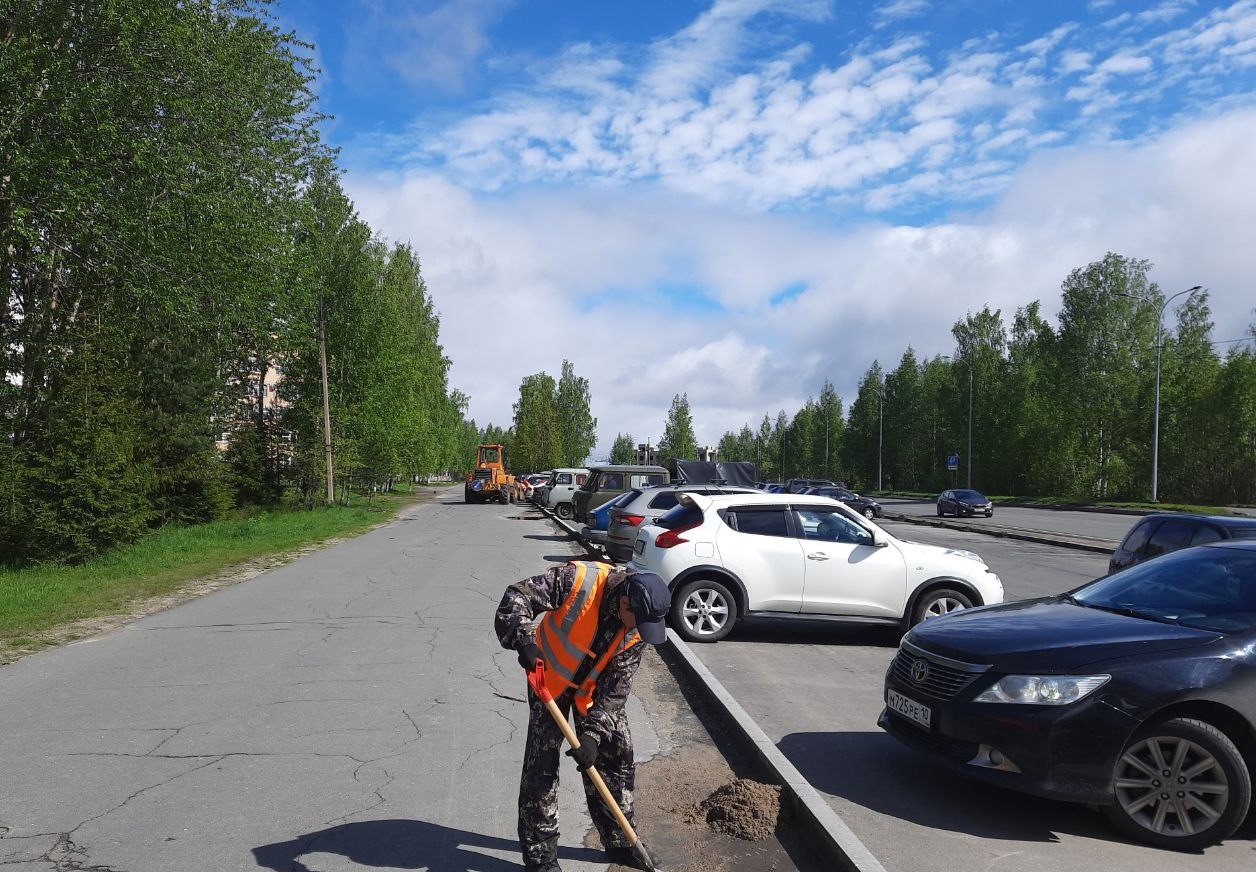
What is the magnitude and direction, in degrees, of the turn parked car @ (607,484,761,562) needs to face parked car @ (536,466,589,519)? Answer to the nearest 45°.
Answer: approximately 45° to its left

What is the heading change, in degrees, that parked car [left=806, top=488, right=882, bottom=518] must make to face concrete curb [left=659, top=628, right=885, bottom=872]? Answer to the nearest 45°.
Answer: approximately 90° to its right

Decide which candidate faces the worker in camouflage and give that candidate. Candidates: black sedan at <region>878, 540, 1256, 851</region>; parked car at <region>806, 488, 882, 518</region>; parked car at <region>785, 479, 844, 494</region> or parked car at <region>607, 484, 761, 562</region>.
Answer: the black sedan

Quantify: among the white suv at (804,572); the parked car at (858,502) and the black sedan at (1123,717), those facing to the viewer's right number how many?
2

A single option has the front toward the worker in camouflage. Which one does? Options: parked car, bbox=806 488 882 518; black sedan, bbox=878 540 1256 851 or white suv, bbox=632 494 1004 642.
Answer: the black sedan

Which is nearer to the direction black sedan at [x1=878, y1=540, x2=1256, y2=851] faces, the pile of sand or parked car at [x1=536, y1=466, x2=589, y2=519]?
the pile of sand

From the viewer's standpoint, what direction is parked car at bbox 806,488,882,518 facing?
to the viewer's right

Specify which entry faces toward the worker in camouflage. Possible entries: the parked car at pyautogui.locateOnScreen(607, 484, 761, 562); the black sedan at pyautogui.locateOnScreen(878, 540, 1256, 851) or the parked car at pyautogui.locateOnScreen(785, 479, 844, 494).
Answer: the black sedan

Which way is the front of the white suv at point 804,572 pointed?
to the viewer's right

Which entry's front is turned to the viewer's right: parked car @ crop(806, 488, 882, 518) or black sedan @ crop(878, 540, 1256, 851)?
the parked car

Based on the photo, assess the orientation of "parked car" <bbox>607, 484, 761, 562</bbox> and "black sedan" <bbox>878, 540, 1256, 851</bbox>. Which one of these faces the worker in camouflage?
the black sedan

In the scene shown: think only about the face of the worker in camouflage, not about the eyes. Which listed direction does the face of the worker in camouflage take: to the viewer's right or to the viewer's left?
to the viewer's right
